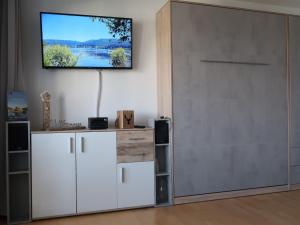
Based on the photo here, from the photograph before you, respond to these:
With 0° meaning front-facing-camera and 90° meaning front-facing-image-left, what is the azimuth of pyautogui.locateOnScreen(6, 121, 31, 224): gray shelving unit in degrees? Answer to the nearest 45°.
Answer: approximately 0°

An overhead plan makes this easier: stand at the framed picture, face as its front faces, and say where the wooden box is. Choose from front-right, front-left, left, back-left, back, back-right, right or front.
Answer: left

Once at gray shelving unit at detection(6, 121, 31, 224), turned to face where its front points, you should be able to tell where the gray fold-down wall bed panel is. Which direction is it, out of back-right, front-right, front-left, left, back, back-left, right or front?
left

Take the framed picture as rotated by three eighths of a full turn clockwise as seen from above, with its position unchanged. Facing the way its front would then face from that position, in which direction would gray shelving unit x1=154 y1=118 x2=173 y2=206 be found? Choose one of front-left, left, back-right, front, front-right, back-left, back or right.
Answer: back-right

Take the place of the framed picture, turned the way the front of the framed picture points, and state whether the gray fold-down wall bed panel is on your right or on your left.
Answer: on your left

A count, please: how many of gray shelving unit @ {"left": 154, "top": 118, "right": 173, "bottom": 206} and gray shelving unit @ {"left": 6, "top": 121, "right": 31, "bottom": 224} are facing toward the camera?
2

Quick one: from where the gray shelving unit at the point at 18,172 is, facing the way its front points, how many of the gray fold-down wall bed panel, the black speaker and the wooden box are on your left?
3

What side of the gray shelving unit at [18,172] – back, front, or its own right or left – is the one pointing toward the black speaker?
left

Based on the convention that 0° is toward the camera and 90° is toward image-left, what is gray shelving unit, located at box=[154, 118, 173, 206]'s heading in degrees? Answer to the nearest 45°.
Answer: approximately 0°

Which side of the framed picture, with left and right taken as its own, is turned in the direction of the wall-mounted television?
left
